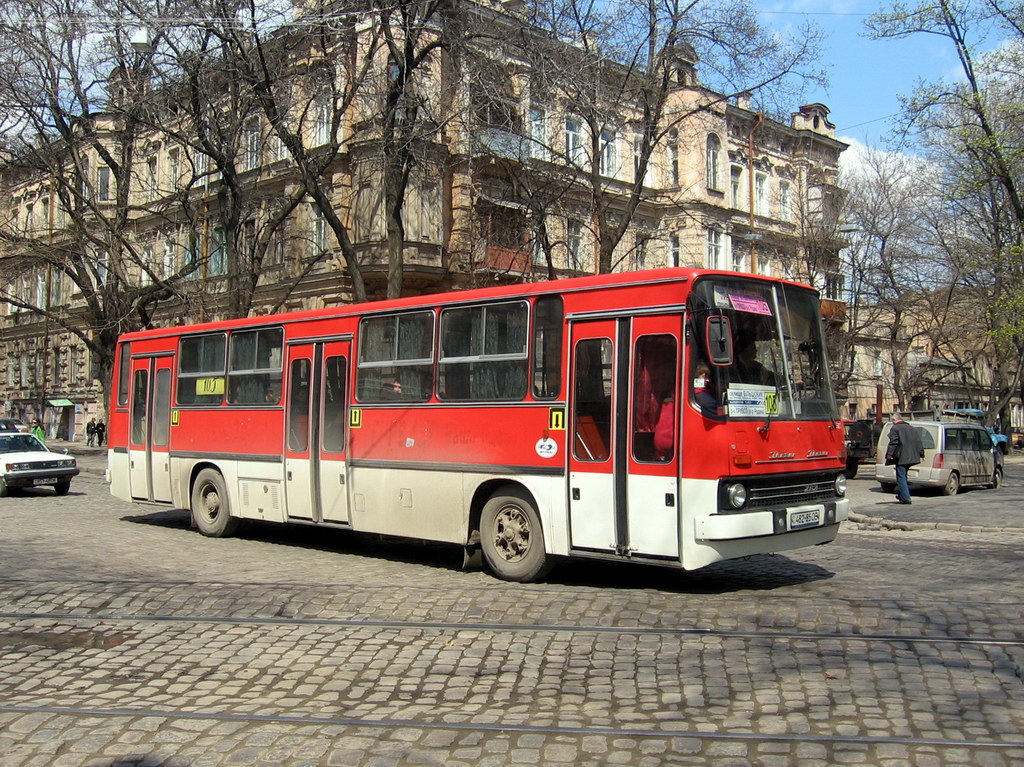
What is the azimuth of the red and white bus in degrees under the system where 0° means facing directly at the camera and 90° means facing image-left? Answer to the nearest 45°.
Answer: approximately 315°

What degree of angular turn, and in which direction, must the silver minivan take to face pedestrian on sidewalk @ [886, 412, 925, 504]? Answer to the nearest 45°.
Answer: approximately 135° to its right

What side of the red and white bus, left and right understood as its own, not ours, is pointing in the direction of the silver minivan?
left

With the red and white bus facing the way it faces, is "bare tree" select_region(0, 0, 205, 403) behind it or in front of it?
behind

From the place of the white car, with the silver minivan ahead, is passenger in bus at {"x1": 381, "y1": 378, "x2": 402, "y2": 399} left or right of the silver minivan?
right

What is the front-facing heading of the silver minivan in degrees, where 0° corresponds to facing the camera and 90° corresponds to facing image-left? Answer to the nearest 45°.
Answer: approximately 225°

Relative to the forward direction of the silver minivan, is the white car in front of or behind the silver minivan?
behind

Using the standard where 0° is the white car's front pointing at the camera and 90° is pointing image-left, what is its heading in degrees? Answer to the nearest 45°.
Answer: approximately 315°
